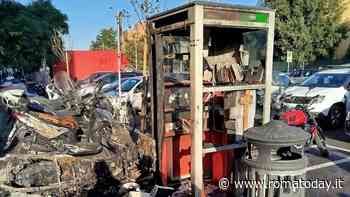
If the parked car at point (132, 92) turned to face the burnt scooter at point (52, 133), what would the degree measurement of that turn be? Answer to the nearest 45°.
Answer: approximately 45° to its left

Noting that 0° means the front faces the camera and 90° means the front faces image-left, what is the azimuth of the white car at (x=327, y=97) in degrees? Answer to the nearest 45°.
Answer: approximately 45°

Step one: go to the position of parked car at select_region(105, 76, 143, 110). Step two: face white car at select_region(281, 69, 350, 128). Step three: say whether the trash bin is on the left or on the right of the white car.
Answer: right

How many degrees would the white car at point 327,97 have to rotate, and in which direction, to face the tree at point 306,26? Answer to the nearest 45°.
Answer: approximately 135° to its right

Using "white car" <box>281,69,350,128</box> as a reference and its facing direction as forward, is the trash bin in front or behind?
in front

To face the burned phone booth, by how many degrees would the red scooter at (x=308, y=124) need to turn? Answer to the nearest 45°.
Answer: approximately 90° to its right

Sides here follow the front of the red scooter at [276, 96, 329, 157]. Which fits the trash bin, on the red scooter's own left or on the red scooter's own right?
on the red scooter's own right
